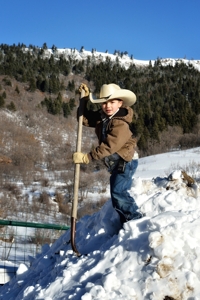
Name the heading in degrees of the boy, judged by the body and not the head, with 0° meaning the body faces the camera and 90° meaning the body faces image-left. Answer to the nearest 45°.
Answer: approximately 45°
